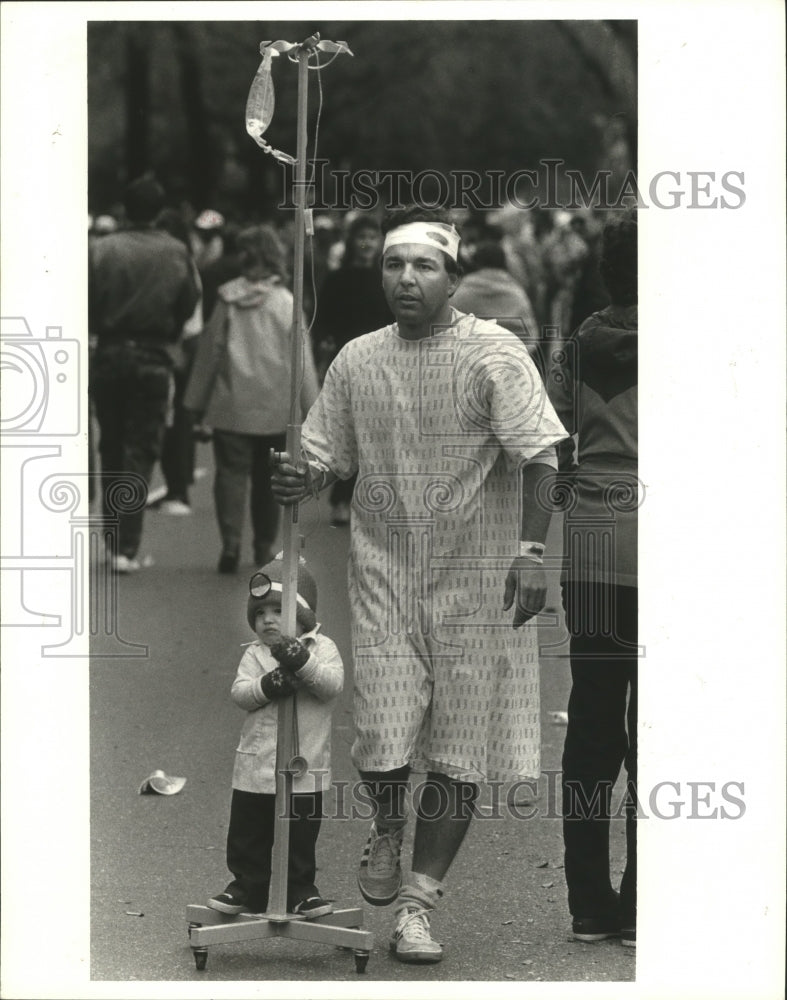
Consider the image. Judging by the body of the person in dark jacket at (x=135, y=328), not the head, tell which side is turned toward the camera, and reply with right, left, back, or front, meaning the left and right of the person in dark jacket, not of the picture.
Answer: back

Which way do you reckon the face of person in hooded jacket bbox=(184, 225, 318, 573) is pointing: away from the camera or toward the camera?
away from the camera

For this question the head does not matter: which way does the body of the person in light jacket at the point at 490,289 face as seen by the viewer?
away from the camera

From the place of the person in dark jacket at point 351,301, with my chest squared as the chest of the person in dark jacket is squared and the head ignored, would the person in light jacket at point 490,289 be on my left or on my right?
on my left

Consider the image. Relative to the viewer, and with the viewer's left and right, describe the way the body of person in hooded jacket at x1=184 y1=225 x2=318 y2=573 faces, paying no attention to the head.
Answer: facing away from the viewer

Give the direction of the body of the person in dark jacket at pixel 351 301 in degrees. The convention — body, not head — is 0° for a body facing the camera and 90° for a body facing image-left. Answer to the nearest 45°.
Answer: approximately 0°

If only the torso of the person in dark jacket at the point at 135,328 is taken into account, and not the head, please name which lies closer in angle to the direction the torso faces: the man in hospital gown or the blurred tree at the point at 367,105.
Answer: the blurred tree

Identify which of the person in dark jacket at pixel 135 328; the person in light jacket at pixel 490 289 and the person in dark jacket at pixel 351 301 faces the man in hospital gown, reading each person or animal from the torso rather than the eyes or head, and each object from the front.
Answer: the person in dark jacket at pixel 351 301

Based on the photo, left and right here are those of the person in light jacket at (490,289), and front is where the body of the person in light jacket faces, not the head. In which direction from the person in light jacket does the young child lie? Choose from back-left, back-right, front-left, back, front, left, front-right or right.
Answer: back

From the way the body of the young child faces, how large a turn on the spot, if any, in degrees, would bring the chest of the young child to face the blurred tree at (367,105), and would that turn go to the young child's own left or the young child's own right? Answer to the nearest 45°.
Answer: approximately 180°

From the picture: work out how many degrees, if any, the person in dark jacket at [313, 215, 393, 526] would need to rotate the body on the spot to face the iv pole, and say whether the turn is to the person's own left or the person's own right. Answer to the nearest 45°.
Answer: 0° — they already face it

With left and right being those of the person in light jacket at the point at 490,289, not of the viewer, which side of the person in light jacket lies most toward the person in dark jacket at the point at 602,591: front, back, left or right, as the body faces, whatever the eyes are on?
back

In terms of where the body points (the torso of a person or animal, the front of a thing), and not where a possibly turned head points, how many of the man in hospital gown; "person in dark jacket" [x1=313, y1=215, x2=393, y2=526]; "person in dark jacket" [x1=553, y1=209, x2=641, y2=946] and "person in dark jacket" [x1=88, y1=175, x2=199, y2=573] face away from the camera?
2

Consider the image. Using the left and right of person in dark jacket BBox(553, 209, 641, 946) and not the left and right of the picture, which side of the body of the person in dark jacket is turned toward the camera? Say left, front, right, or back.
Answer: back

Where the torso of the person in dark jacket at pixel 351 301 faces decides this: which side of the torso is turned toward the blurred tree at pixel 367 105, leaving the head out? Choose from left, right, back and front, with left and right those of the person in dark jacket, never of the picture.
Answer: back

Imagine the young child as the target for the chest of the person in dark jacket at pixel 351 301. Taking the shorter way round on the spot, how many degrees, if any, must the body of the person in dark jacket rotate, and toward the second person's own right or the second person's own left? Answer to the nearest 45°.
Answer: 0° — they already face them
